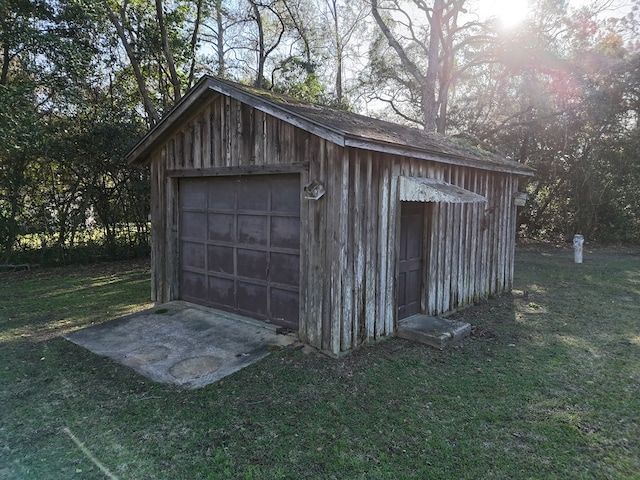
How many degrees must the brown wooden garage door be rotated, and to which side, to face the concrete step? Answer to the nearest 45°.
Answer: approximately 90° to its left

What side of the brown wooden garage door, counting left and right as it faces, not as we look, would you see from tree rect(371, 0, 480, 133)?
back

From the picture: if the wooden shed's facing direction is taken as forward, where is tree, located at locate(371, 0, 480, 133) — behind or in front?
behind

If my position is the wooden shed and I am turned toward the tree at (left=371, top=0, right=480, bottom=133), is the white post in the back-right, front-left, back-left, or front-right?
front-right

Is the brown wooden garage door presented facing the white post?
no

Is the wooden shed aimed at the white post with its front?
no

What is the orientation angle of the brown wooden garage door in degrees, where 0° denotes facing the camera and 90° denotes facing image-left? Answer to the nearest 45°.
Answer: approximately 45°

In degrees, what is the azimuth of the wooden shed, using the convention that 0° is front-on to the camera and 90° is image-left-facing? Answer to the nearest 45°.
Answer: approximately 45°

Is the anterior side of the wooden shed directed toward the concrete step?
no
